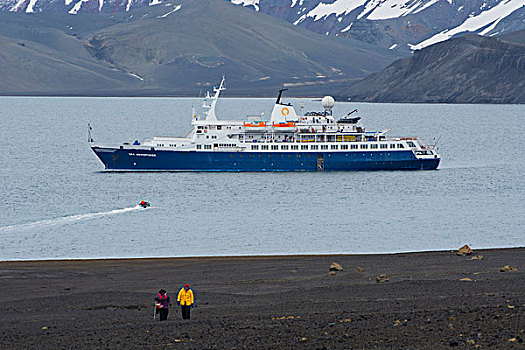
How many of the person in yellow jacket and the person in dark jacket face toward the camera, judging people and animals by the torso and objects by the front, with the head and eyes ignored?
2

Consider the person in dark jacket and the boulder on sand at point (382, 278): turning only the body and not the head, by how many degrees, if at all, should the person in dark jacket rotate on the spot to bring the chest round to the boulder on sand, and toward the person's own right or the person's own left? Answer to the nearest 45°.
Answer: approximately 135° to the person's own left

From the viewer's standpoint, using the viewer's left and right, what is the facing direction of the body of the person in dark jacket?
facing the viewer

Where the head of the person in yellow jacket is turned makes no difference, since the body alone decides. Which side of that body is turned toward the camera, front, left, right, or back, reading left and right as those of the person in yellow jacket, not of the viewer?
front

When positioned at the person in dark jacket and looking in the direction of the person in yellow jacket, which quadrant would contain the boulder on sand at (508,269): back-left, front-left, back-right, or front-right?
front-left

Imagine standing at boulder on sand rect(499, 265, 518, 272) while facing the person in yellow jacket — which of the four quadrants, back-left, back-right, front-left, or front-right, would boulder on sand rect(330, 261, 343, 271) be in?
front-right

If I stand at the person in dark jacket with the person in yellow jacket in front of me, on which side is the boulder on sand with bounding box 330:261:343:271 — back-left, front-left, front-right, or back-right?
front-left
